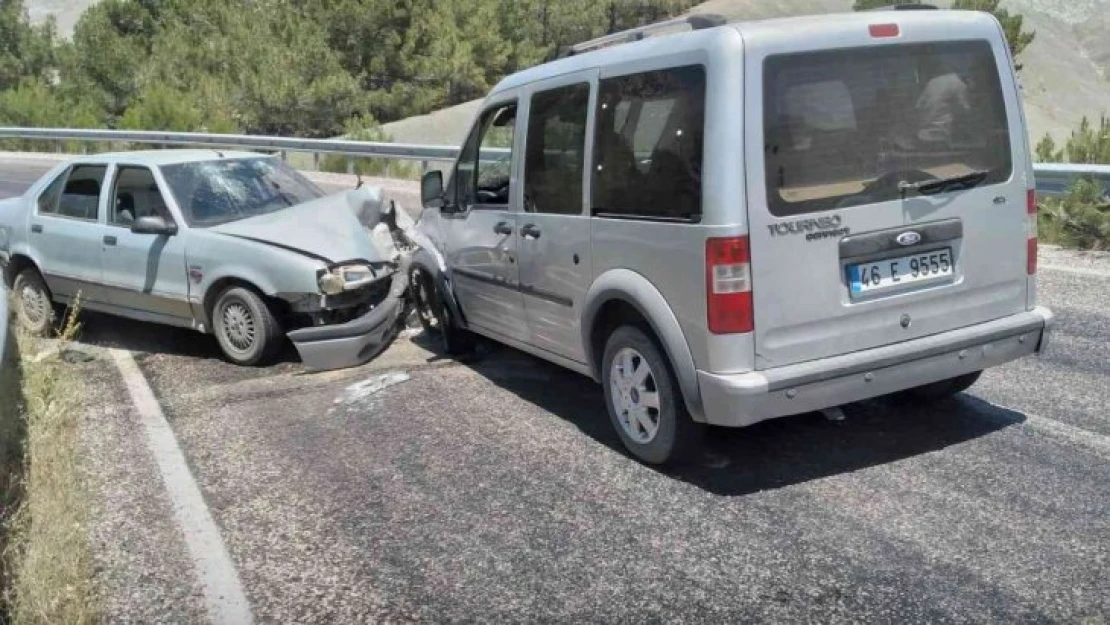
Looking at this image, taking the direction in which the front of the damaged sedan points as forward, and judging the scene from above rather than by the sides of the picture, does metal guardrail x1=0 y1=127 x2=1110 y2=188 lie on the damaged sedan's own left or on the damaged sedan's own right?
on the damaged sedan's own left

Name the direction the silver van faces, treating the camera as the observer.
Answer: facing away from the viewer and to the left of the viewer

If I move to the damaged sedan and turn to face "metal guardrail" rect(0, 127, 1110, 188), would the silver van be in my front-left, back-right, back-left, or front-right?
back-right

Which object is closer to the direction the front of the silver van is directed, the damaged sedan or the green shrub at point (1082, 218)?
the damaged sedan

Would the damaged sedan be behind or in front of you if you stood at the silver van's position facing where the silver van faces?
in front

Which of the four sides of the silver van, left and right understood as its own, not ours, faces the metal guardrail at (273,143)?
front

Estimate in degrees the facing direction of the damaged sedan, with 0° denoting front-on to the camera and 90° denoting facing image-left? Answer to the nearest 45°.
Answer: approximately 315°

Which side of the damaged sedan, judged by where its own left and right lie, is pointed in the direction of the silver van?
front
